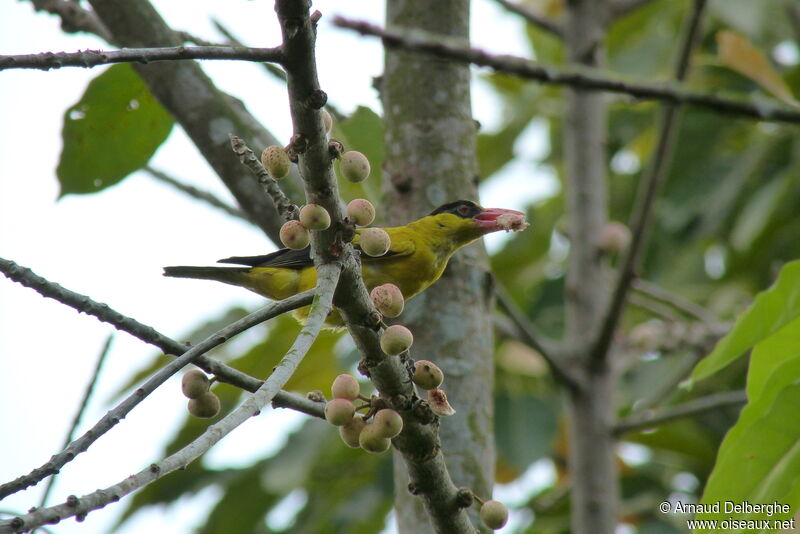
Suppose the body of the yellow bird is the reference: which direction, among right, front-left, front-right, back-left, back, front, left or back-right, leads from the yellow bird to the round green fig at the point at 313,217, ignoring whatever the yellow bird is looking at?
right

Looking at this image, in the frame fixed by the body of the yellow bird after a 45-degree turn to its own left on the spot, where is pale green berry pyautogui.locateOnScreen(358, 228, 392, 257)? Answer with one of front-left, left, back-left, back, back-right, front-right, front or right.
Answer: back-right

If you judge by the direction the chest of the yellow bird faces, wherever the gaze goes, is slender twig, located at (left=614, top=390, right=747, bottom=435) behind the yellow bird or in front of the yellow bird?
in front

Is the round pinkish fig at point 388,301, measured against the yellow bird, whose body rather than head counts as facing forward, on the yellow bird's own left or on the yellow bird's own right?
on the yellow bird's own right

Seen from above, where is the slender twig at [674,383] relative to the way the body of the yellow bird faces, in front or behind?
in front

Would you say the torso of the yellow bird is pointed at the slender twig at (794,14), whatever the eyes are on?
yes

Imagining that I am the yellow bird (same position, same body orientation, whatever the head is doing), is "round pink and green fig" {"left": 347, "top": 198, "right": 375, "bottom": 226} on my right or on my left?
on my right

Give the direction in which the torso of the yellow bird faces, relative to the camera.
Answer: to the viewer's right
